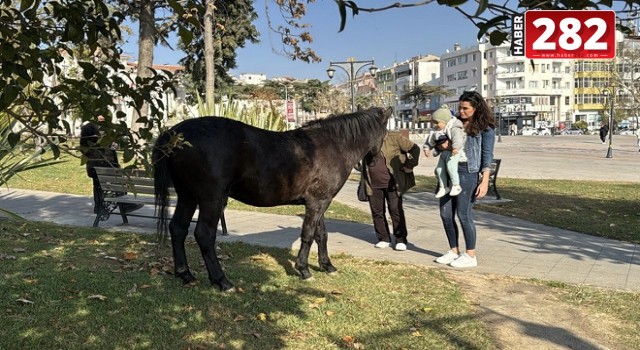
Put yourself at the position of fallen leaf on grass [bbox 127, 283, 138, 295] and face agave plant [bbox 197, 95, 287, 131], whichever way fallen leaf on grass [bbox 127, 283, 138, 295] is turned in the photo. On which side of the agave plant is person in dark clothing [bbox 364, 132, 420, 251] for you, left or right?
right

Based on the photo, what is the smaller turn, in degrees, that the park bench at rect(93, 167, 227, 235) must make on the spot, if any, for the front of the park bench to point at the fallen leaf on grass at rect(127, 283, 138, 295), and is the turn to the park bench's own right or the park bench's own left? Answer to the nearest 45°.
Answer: approximately 135° to the park bench's own right

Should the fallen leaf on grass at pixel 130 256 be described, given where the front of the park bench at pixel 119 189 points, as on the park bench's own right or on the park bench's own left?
on the park bench's own right

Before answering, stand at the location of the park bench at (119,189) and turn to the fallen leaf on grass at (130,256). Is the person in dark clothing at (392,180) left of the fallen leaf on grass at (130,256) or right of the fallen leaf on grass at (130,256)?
left

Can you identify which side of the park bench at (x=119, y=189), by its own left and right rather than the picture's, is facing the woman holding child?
right

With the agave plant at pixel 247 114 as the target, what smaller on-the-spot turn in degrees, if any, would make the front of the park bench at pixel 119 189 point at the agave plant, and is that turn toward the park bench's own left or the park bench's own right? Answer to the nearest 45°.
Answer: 0° — it already faces it

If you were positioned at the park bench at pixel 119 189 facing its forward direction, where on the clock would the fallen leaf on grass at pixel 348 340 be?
The fallen leaf on grass is roughly at 4 o'clock from the park bench.

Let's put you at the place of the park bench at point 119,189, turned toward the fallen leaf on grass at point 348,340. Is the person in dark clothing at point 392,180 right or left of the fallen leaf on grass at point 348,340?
left

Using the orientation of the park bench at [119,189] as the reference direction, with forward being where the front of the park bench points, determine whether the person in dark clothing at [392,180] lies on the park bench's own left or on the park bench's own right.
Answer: on the park bench's own right
